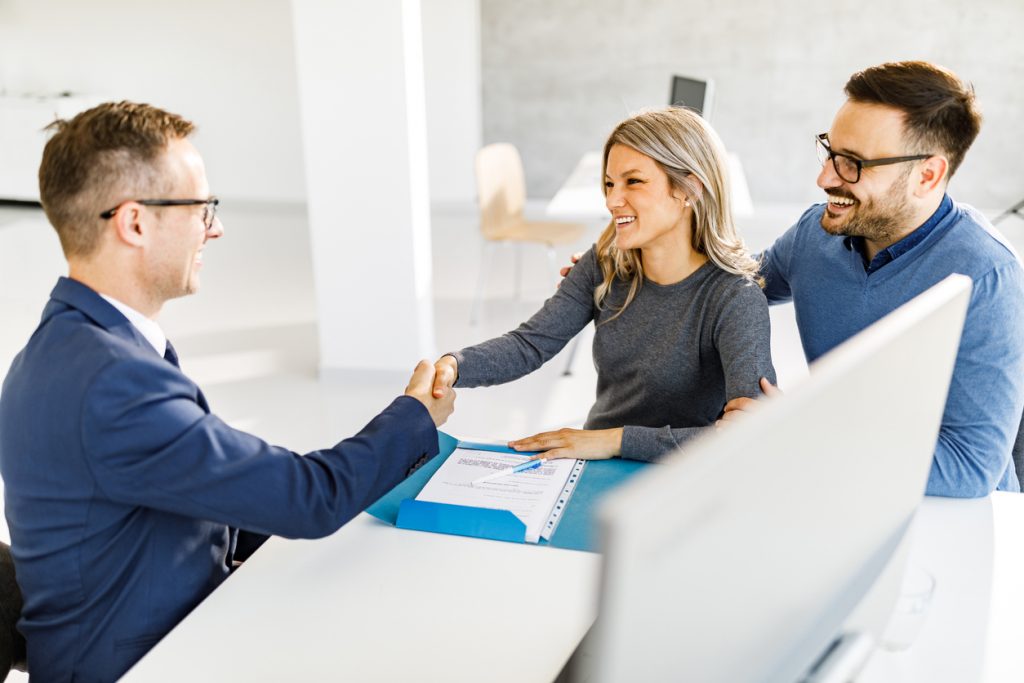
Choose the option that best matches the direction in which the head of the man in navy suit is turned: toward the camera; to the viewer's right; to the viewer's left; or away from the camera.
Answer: to the viewer's right

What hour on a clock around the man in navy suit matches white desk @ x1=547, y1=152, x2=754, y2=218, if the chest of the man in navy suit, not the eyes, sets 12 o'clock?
The white desk is roughly at 10 o'clock from the man in navy suit.

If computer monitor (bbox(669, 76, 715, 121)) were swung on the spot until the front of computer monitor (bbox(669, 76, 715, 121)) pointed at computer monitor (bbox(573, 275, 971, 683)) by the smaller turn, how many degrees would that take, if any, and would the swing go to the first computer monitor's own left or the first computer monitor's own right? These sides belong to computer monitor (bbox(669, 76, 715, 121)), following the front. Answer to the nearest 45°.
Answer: approximately 45° to the first computer monitor's own left

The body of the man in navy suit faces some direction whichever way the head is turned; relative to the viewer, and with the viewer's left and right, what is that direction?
facing to the right of the viewer

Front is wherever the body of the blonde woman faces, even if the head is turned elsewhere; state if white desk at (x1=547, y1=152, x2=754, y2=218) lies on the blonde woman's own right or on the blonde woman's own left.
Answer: on the blonde woman's own right

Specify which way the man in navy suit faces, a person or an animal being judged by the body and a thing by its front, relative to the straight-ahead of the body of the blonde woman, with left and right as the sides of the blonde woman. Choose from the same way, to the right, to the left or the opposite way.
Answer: the opposite way

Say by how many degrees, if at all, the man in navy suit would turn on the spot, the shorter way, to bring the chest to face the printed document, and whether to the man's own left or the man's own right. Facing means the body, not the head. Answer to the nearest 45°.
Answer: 0° — they already face it

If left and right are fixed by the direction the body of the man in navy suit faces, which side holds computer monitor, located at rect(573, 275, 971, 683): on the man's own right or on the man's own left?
on the man's own right
